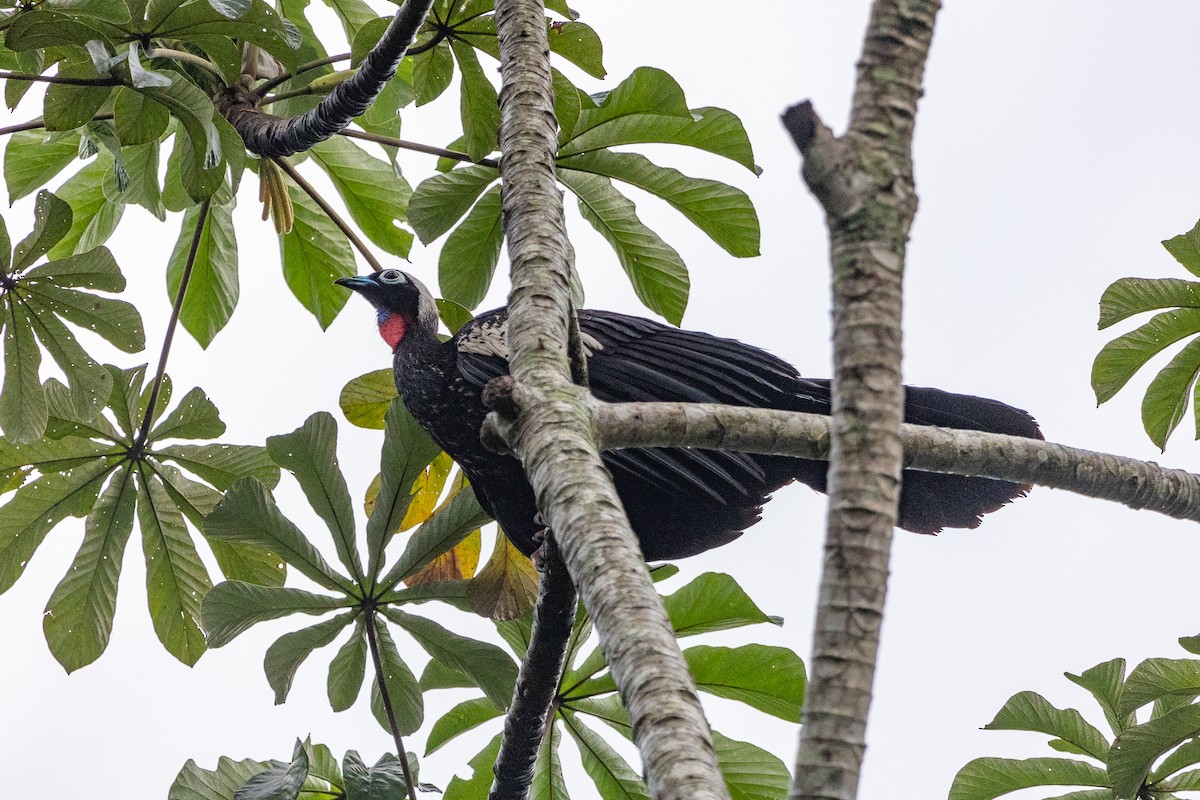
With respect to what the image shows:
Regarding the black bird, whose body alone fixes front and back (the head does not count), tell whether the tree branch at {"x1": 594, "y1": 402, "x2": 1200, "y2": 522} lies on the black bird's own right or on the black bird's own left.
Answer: on the black bird's own left

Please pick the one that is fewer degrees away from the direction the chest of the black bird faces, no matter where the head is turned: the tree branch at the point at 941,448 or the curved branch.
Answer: the curved branch

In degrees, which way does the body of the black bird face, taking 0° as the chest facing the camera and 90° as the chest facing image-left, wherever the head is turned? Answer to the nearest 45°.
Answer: approximately 90°

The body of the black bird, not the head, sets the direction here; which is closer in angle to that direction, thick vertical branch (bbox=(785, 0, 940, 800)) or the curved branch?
the curved branch

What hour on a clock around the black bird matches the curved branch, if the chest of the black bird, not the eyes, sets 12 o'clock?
The curved branch is roughly at 11 o'clock from the black bird.
